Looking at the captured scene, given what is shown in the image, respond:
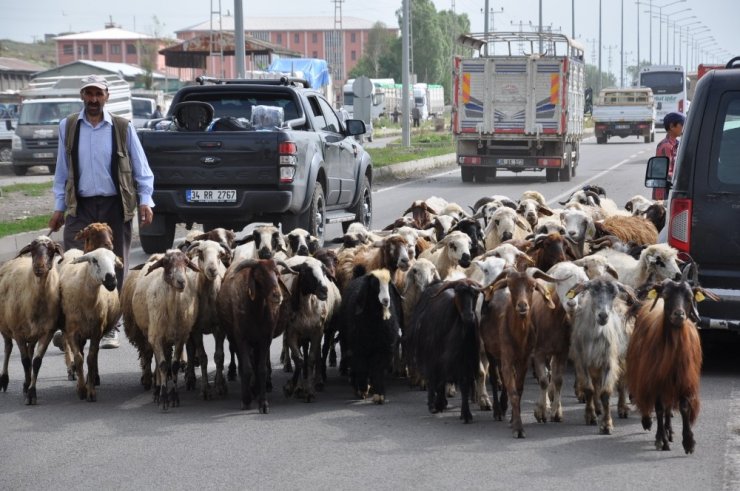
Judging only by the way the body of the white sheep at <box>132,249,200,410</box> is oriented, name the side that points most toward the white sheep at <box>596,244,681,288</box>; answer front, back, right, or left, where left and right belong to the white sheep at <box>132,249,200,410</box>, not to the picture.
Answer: left

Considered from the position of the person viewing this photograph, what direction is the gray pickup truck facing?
facing away from the viewer and to the right of the viewer

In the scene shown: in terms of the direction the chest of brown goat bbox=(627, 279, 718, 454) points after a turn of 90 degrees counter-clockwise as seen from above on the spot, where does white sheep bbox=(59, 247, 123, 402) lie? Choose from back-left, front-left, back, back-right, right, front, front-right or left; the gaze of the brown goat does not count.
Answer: back

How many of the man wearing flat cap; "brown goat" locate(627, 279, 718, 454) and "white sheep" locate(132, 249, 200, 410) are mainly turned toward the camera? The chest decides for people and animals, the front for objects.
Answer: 3

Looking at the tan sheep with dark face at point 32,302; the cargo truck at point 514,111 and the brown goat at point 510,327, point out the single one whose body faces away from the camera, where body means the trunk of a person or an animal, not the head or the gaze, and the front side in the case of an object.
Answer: the cargo truck

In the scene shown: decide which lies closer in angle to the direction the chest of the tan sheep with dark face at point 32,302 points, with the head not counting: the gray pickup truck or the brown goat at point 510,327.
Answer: the brown goat

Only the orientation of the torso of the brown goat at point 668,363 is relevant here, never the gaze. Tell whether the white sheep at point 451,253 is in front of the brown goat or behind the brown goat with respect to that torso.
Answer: behind

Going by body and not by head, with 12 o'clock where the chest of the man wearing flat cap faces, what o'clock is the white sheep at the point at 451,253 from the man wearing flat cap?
The white sheep is roughly at 9 o'clock from the man wearing flat cap.

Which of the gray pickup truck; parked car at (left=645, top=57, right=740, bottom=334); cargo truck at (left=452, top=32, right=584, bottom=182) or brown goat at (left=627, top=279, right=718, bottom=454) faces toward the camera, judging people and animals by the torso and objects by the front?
the brown goat

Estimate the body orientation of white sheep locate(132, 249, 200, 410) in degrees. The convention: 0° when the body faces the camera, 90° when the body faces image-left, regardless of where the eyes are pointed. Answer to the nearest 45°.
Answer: approximately 0°

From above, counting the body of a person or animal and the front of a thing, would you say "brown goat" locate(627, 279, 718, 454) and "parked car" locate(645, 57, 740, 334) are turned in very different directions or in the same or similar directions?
very different directions

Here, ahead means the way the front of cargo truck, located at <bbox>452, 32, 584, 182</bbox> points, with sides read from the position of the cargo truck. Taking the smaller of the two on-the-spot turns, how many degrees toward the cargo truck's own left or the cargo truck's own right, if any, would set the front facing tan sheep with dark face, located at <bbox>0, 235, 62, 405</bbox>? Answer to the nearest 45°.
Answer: approximately 180°

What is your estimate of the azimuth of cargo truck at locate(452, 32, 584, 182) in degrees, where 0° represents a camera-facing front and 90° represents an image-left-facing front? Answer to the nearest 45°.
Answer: approximately 180°
